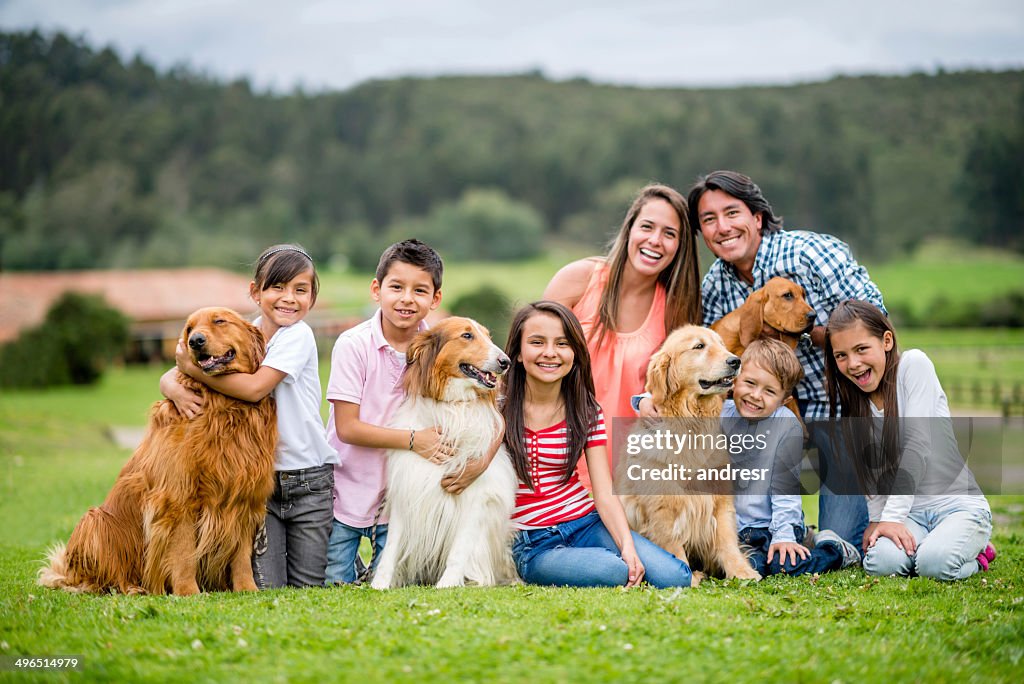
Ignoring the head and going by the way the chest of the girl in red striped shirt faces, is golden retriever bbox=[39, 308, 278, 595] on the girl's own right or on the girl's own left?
on the girl's own right

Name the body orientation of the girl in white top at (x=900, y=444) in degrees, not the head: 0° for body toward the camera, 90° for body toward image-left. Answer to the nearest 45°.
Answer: approximately 45°

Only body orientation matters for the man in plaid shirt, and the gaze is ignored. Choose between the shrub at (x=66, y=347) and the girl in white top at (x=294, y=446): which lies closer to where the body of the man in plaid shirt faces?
the girl in white top

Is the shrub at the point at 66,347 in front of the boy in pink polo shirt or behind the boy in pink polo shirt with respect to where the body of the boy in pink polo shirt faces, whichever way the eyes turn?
behind

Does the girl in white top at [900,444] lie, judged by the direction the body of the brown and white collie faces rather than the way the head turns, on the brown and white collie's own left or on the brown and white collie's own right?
on the brown and white collie's own left
